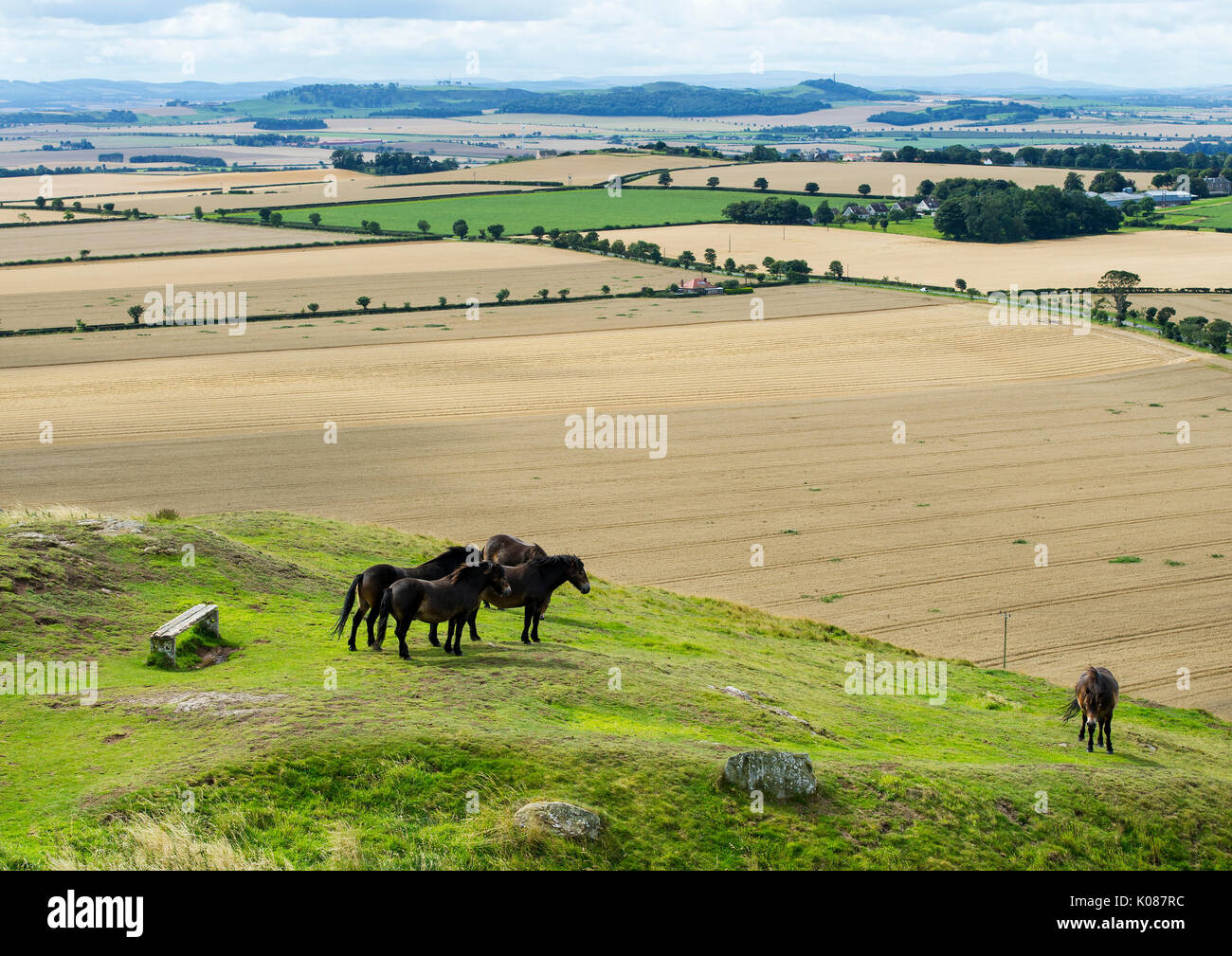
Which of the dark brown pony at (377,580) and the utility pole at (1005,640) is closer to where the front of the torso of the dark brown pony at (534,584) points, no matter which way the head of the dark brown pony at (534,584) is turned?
the utility pole

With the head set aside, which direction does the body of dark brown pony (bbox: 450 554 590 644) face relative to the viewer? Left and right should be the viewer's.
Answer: facing to the right of the viewer

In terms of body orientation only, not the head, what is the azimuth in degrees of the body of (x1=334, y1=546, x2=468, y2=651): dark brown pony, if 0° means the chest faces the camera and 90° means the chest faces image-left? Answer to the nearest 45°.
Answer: approximately 270°

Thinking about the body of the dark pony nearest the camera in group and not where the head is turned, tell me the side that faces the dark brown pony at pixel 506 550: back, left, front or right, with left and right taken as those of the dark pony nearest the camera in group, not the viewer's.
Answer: left

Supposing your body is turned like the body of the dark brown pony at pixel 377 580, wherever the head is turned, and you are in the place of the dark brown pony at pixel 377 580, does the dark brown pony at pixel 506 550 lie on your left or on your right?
on your left

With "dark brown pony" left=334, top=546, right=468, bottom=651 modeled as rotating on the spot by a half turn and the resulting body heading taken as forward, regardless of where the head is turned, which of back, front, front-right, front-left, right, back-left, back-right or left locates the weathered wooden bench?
front
